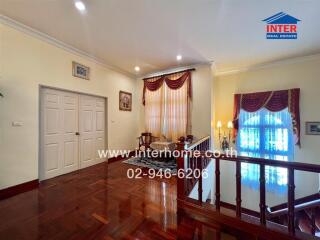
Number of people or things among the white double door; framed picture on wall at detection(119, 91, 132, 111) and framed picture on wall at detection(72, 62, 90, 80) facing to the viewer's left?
0

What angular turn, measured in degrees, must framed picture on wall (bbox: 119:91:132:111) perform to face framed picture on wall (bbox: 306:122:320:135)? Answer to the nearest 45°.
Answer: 0° — it already faces it

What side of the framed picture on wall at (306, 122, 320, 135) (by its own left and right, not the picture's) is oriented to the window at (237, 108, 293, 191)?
right

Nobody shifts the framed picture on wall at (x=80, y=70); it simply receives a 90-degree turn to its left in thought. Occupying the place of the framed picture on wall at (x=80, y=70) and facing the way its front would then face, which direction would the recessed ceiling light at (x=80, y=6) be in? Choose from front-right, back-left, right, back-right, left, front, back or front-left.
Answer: back-right

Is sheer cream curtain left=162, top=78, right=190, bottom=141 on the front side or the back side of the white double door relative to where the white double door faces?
on the front side

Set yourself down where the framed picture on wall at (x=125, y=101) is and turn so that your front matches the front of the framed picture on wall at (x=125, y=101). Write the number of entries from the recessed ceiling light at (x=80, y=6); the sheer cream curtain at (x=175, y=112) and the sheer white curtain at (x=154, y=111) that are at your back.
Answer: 0

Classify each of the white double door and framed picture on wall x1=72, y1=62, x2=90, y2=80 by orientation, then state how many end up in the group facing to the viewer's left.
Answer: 0

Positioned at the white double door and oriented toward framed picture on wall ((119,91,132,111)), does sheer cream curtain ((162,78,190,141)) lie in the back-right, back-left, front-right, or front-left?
front-right

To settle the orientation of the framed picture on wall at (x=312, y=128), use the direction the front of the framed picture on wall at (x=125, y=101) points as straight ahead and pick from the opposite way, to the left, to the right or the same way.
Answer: to the right

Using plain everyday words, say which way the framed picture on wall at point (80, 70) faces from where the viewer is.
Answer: facing the viewer and to the right of the viewer

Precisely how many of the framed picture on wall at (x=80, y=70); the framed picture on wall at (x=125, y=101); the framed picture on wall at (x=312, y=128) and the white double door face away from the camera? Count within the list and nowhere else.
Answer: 0

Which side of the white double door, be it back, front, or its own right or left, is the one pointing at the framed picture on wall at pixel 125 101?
left

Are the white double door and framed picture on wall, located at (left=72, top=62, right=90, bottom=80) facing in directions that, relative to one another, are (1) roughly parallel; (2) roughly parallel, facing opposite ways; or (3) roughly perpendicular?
roughly parallel

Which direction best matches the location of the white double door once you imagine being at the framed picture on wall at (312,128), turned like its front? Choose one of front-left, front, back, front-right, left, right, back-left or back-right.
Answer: front-right
